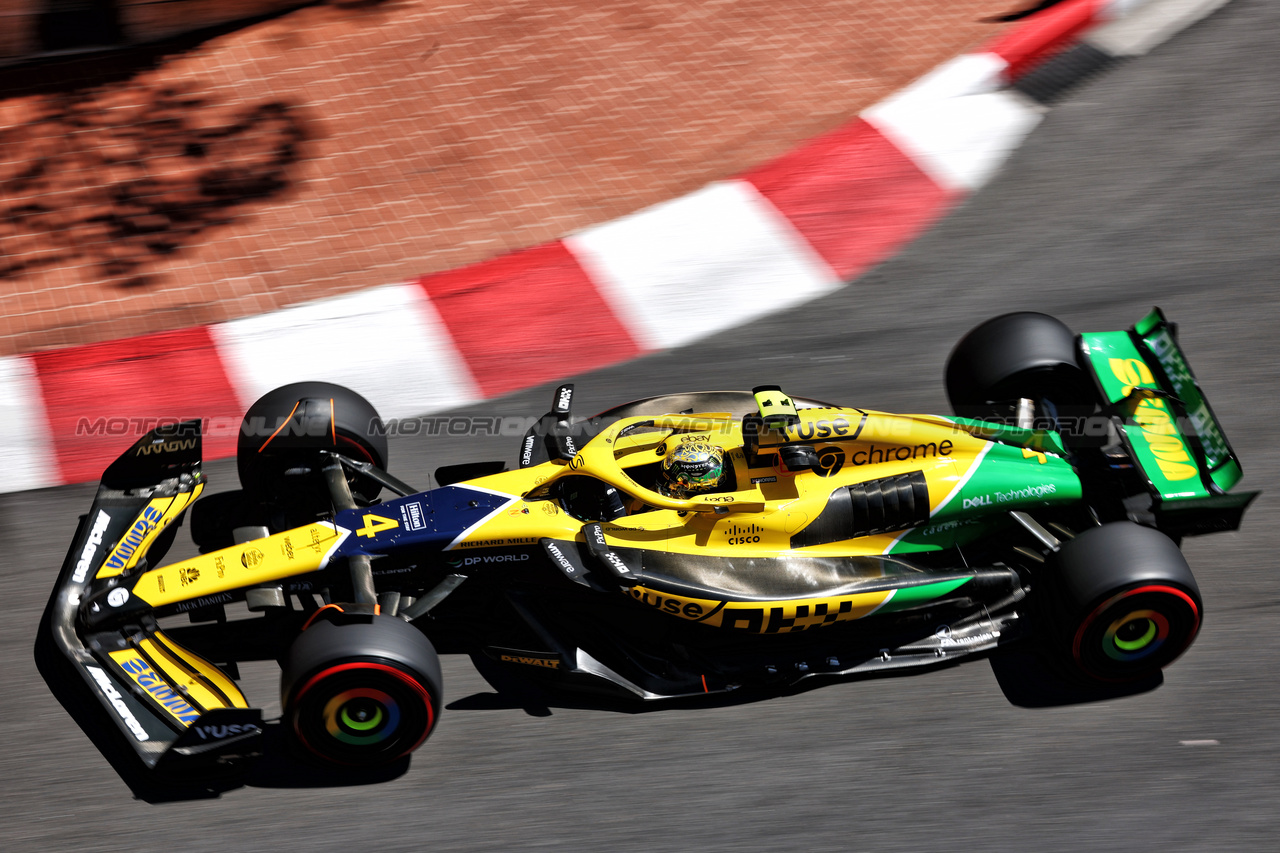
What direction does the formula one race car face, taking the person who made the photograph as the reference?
facing to the left of the viewer
